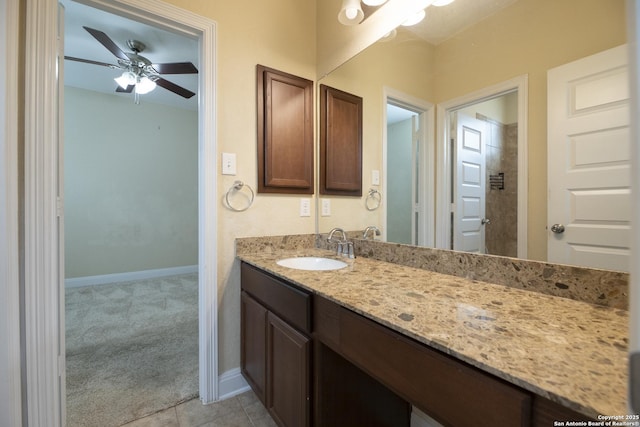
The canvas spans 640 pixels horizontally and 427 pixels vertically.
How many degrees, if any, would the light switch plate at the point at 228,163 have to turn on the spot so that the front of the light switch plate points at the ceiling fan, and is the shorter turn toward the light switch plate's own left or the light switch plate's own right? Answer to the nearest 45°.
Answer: approximately 135° to the light switch plate's own right
